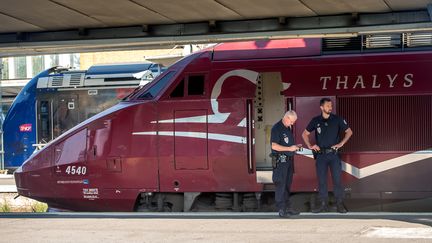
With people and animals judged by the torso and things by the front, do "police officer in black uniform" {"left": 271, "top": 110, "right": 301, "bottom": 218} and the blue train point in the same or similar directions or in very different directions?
very different directions

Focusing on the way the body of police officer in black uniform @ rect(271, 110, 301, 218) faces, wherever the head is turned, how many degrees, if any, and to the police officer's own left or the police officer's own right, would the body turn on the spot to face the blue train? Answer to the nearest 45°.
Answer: approximately 135° to the police officer's own left

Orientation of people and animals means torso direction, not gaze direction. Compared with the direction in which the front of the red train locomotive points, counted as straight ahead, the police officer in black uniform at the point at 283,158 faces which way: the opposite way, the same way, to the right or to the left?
the opposite way

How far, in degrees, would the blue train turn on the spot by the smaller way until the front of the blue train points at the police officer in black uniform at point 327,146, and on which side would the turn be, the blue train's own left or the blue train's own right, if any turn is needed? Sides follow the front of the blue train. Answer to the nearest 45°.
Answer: approximately 135° to the blue train's own left

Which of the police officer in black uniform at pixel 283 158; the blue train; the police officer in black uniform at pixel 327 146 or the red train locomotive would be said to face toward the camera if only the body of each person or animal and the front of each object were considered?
the police officer in black uniform at pixel 327 146

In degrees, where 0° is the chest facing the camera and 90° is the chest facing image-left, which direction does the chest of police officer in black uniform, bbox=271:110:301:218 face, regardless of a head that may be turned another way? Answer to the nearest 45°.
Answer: approximately 270°

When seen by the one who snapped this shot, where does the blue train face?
facing to the left of the viewer

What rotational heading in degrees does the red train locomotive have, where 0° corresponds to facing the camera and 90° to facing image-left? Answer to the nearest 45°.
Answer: approximately 90°

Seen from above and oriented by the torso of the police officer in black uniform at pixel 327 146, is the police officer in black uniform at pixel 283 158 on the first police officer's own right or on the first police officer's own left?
on the first police officer's own right

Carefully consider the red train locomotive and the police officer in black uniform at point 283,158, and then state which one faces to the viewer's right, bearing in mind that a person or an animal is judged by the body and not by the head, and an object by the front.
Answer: the police officer in black uniform

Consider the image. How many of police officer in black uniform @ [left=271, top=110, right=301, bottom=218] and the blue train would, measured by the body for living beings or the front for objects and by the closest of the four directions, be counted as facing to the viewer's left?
1

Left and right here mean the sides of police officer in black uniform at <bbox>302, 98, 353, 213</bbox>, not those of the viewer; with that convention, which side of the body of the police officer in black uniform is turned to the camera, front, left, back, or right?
front

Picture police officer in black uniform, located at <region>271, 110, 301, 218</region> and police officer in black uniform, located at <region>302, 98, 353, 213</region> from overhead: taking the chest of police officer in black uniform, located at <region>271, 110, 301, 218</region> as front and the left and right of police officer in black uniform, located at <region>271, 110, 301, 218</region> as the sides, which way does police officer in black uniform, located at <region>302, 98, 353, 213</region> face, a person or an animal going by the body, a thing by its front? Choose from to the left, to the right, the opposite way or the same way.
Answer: to the right
